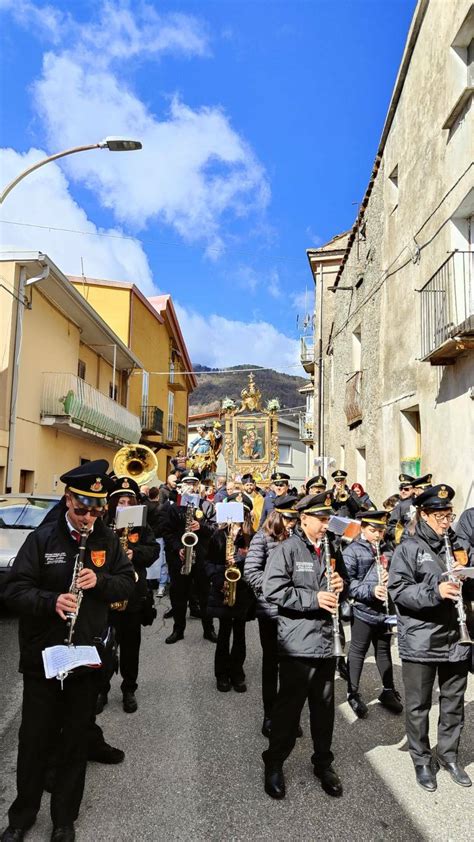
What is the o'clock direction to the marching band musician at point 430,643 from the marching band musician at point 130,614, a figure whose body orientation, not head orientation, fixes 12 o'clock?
the marching band musician at point 430,643 is roughly at 10 o'clock from the marching band musician at point 130,614.

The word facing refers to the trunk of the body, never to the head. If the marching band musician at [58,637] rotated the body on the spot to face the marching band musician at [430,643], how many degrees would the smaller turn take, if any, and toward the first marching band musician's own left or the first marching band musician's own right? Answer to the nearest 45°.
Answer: approximately 90° to the first marching band musician's own left

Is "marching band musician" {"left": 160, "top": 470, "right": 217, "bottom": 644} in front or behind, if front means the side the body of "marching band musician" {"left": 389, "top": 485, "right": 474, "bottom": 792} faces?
behind

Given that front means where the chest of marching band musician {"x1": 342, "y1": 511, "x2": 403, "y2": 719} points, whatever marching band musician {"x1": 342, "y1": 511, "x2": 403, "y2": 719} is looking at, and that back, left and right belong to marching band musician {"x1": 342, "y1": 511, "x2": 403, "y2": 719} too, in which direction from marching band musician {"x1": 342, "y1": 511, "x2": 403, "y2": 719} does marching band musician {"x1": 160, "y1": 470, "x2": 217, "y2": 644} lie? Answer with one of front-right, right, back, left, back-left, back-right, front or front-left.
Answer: back

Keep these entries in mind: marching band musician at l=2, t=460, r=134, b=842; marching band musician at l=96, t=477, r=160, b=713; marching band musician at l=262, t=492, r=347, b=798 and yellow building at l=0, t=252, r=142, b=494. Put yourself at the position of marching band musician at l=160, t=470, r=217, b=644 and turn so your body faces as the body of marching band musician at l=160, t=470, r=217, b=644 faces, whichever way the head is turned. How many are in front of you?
3

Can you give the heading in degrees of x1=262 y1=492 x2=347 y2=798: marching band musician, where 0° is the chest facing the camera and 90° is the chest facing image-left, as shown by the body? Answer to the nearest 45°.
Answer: approximately 315°

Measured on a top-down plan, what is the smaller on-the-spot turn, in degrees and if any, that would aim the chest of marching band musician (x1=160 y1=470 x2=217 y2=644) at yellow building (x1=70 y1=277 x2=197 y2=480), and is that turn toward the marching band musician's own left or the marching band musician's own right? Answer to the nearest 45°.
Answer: approximately 180°

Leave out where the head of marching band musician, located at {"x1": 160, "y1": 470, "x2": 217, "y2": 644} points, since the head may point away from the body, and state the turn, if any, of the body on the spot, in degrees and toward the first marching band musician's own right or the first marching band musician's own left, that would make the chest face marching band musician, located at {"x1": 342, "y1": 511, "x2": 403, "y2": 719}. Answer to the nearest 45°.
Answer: approximately 45° to the first marching band musician's own left

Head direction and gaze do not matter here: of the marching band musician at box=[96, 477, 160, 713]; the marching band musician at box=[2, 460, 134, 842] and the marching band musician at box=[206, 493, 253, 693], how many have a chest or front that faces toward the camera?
3

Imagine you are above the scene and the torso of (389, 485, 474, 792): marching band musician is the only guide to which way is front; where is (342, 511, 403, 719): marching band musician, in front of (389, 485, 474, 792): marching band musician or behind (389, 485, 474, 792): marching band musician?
behind

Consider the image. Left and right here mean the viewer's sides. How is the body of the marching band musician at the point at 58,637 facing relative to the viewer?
facing the viewer

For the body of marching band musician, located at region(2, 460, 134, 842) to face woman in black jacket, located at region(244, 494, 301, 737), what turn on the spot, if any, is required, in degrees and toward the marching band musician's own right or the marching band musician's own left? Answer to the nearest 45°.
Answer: approximately 135° to the marching band musician's own left

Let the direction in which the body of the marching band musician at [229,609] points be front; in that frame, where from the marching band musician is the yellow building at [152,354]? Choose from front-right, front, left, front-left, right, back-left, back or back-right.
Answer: back

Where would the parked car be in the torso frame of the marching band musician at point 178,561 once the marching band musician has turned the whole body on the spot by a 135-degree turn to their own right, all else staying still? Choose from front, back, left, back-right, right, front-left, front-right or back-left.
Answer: front
